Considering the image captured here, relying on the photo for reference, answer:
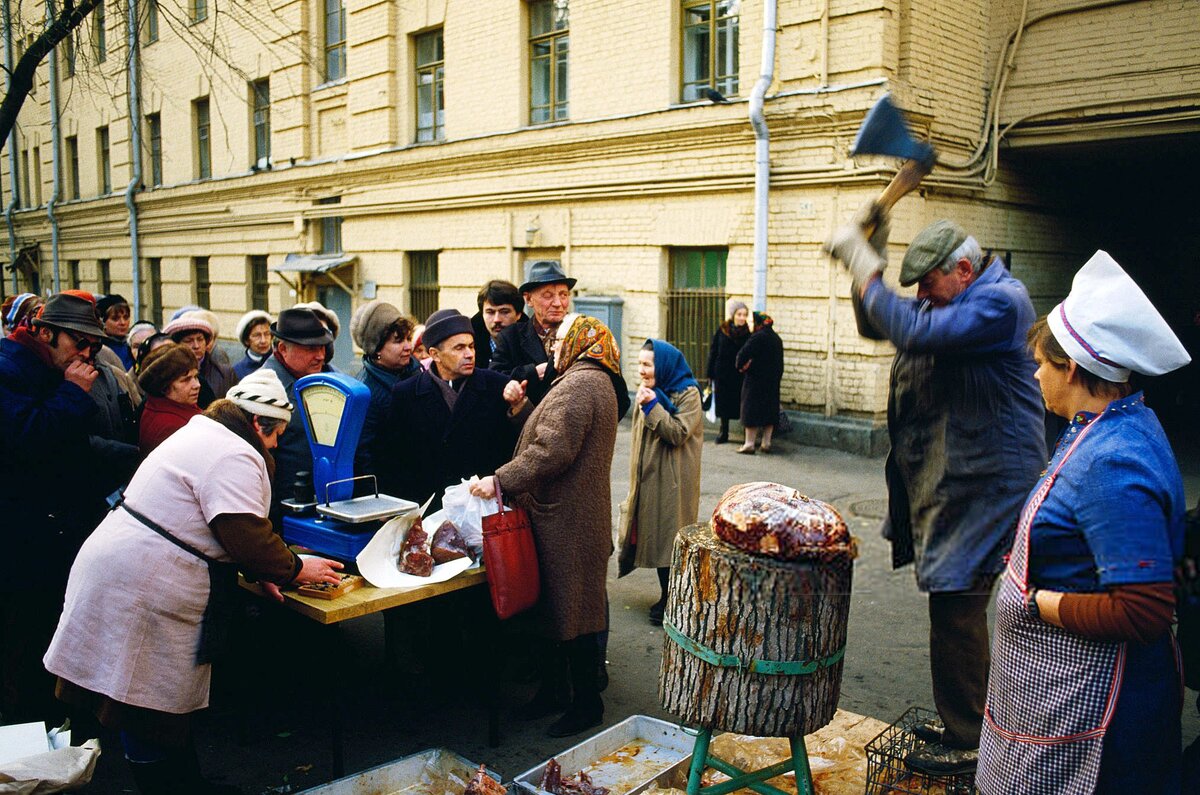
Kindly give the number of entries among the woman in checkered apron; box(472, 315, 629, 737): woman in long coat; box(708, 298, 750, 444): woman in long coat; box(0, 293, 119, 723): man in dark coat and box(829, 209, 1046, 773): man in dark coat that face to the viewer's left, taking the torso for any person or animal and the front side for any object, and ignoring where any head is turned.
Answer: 3

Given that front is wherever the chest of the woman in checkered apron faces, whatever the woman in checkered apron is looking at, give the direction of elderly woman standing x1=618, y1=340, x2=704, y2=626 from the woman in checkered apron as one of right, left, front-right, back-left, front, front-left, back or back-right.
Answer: front-right

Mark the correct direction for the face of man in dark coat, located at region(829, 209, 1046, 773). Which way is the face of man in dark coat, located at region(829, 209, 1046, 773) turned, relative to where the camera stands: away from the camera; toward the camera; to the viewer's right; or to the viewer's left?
to the viewer's left

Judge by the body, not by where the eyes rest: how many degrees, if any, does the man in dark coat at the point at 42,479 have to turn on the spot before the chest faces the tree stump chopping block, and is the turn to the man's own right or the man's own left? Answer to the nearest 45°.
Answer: approximately 45° to the man's own right

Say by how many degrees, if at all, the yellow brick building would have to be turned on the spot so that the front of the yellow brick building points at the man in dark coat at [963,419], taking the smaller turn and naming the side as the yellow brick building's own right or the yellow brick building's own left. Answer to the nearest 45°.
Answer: approximately 45° to the yellow brick building's own left

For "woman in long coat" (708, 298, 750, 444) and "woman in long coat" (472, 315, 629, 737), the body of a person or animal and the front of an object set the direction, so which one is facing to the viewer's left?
"woman in long coat" (472, 315, 629, 737)

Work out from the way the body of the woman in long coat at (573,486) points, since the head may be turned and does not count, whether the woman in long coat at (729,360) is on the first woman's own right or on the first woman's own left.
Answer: on the first woman's own right

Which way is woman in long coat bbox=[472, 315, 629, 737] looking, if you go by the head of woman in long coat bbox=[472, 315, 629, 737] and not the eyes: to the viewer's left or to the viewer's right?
to the viewer's left

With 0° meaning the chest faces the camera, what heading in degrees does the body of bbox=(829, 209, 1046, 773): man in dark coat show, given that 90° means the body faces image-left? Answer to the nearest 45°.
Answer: approximately 90°

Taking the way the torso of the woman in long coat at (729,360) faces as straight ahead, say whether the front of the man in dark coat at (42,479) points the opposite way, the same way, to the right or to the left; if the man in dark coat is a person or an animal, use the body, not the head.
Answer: to the left

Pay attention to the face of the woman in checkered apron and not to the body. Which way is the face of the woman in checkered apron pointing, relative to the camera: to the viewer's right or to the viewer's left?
to the viewer's left

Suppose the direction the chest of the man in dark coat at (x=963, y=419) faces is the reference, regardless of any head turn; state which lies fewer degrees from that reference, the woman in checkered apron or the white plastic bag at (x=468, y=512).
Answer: the white plastic bag

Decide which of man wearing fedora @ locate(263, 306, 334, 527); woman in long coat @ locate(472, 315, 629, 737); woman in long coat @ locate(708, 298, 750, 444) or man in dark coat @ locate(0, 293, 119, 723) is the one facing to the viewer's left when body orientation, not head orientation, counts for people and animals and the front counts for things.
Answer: woman in long coat @ locate(472, 315, 629, 737)

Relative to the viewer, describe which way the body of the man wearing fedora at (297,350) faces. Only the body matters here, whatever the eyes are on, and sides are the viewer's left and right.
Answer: facing the viewer and to the right of the viewer
